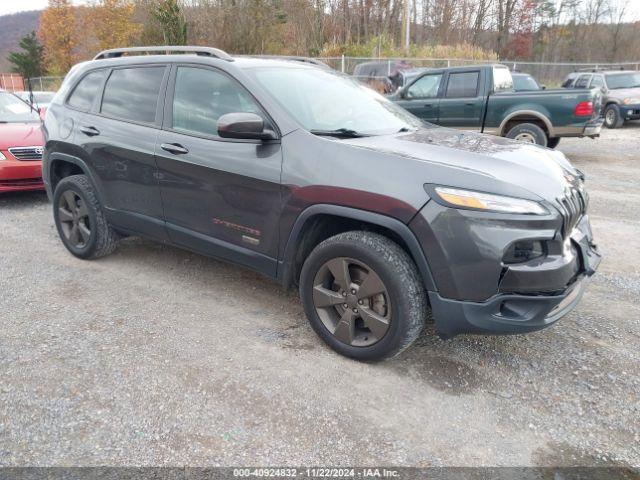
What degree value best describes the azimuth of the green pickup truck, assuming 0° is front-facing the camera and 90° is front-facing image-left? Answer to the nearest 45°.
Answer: approximately 90°

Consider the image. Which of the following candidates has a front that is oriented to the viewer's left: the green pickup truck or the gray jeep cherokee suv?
the green pickup truck

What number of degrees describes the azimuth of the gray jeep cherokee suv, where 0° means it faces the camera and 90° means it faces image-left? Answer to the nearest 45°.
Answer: approximately 315°

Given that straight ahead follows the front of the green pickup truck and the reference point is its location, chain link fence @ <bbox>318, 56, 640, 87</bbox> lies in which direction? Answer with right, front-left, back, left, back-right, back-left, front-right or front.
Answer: right

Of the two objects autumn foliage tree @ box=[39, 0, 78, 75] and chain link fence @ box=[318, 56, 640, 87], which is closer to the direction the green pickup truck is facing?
the autumn foliage tree

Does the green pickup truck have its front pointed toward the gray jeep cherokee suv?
no

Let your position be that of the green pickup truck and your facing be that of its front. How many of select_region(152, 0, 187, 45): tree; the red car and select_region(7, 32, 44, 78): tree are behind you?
0

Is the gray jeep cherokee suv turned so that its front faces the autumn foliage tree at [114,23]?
no

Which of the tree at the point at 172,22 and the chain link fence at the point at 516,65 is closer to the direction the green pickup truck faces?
the tree

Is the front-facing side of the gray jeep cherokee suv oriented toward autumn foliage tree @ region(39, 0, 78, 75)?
no

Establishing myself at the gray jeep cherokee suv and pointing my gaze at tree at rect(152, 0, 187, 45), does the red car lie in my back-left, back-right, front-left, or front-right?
front-left

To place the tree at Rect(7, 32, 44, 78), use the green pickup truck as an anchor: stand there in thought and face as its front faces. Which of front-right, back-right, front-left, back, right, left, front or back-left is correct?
front-right

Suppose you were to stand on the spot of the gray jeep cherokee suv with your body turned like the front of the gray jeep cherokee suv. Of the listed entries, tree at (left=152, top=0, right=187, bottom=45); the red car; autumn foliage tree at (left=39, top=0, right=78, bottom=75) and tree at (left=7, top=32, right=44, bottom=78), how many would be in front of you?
0

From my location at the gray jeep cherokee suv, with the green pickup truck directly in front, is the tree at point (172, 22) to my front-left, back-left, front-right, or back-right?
front-left

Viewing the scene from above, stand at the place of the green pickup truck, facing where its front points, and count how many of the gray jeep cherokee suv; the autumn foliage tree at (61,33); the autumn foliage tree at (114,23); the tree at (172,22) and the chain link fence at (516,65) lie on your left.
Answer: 1

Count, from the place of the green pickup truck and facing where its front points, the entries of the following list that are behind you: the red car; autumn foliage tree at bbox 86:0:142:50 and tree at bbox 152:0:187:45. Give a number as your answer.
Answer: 0

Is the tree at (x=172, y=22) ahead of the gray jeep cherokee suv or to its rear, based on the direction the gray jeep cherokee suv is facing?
to the rear
